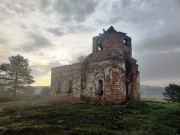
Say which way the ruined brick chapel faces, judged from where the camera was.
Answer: facing the viewer and to the right of the viewer
